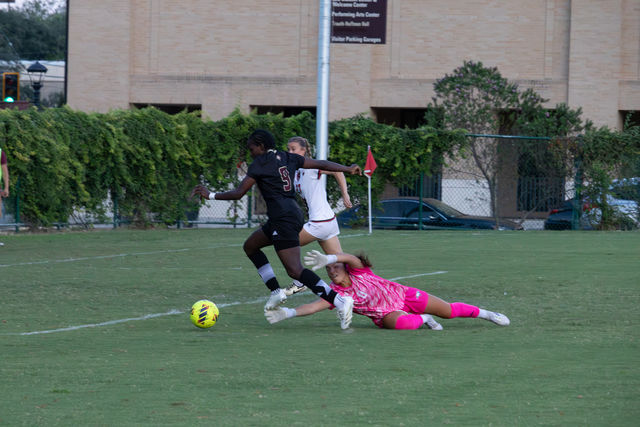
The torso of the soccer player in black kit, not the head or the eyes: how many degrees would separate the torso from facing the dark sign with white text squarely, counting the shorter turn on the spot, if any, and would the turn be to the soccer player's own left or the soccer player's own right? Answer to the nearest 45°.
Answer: approximately 45° to the soccer player's own right

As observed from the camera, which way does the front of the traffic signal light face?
facing the viewer

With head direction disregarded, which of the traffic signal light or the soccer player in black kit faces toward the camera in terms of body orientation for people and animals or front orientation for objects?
the traffic signal light

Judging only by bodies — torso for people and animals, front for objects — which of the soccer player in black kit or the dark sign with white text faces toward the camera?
the dark sign with white text

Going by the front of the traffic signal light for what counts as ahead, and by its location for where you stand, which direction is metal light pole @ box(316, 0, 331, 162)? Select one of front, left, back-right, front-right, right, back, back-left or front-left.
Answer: front-left

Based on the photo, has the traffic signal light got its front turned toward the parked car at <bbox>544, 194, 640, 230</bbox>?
no

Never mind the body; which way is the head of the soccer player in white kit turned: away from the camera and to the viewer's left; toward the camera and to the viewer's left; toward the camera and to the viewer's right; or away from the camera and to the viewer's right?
toward the camera and to the viewer's left

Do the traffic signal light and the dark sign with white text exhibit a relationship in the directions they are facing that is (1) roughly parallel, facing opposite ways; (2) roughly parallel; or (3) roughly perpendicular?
roughly parallel

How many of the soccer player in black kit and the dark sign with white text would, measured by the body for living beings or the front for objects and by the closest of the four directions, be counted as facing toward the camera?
1

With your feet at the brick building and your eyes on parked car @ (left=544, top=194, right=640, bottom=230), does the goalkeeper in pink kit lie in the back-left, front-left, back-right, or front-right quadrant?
front-right

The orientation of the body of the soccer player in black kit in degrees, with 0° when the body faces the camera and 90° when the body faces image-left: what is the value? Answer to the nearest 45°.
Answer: approximately 135°

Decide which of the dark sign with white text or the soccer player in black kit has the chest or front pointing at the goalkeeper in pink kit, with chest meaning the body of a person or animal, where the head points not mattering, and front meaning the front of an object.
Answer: the dark sign with white text

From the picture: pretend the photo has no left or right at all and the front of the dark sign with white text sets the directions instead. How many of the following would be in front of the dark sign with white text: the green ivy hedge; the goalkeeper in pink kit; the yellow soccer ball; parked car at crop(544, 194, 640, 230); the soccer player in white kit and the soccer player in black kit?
4

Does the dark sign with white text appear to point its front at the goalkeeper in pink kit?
yes

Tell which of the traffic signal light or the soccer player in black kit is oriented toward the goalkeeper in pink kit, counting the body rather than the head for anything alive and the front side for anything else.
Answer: the traffic signal light

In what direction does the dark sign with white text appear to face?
toward the camera
